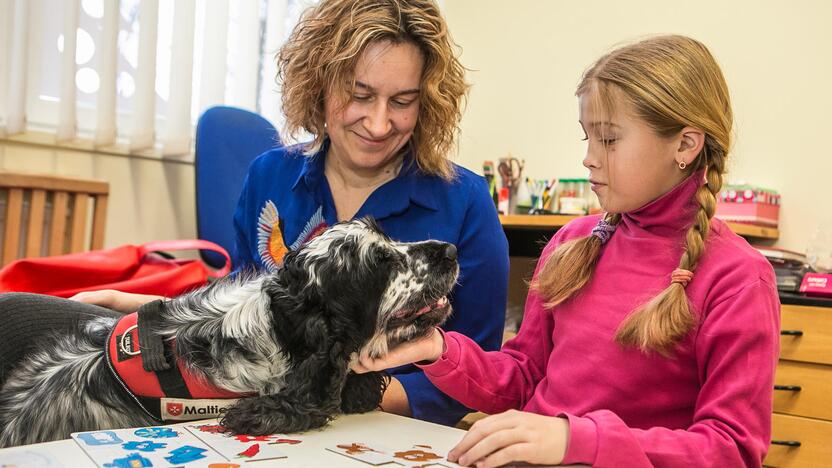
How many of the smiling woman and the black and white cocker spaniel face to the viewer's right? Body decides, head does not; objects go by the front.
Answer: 1

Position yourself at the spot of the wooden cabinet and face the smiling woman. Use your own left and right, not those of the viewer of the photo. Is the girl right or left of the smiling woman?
left

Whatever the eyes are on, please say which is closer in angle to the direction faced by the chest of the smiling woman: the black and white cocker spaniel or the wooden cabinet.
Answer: the black and white cocker spaniel

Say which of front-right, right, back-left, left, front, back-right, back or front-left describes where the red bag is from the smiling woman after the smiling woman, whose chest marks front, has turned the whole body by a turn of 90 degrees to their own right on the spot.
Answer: front-right

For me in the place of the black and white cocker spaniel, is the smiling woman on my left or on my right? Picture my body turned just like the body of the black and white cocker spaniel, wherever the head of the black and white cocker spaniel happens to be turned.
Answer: on my left

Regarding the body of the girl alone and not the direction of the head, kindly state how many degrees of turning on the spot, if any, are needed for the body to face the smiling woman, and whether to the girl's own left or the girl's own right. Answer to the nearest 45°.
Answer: approximately 90° to the girl's own right

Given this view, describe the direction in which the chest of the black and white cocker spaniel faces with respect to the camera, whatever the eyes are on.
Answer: to the viewer's right

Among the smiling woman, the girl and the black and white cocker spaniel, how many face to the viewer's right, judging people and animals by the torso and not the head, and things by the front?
1

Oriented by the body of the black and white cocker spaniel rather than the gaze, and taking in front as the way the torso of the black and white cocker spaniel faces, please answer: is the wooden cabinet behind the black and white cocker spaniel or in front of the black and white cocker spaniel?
in front

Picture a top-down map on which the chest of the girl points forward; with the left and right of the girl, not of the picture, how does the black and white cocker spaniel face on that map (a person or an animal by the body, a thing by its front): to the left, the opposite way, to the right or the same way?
the opposite way

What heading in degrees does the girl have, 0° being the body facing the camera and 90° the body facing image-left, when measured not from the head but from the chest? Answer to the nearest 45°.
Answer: approximately 45°

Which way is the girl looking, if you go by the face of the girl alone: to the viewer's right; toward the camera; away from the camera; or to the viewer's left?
to the viewer's left

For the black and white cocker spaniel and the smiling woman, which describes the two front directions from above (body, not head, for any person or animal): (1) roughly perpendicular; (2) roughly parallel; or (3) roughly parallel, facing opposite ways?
roughly perpendicular

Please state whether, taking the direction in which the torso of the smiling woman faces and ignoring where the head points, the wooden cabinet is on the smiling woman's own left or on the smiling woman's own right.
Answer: on the smiling woman's own left
